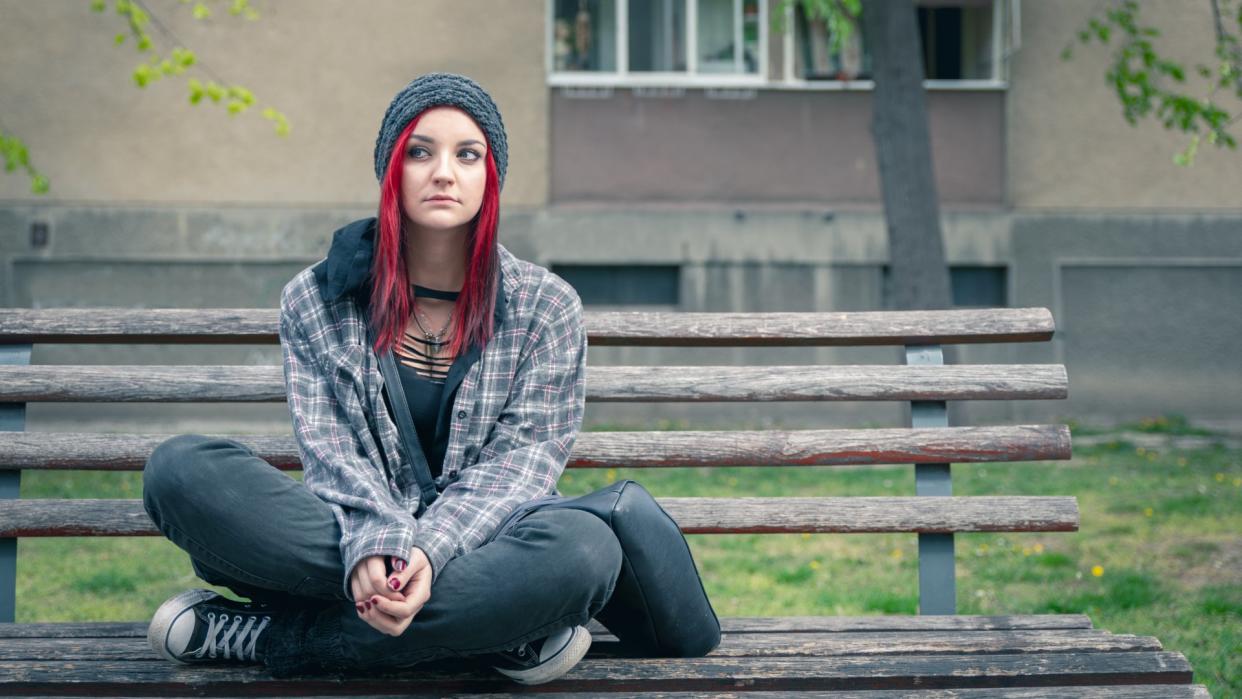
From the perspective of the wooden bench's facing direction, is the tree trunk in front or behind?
behind

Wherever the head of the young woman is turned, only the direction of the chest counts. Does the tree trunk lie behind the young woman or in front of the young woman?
behind

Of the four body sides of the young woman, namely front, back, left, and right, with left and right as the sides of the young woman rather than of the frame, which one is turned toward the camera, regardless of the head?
front

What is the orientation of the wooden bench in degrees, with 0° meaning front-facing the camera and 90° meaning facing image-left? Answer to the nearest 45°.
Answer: approximately 0°
